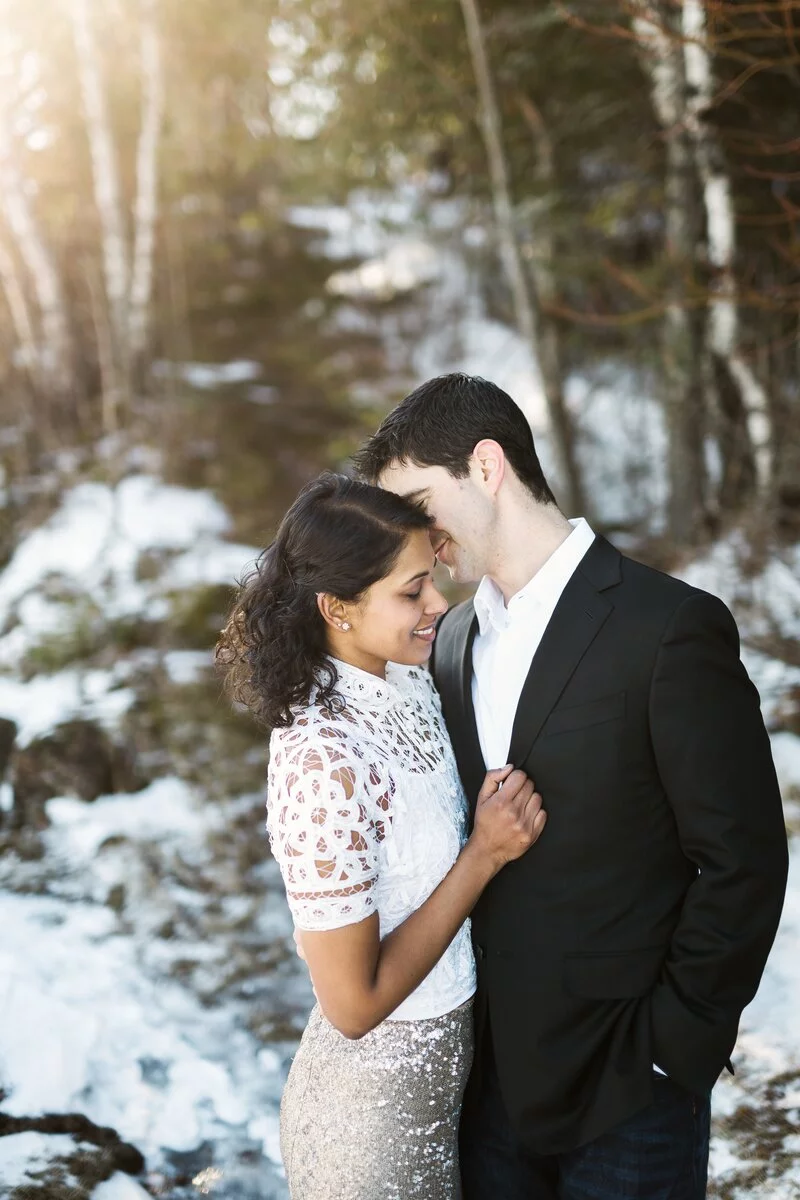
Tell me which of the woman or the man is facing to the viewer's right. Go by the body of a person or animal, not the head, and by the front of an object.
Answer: the woman

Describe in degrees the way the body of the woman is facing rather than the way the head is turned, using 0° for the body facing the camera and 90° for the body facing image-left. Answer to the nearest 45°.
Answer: approximately 270°

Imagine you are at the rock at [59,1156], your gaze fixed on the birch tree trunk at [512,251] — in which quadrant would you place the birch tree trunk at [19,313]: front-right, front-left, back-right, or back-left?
front-left

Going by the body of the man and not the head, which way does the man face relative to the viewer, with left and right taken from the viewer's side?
facing the viewer and to the left of the viewer

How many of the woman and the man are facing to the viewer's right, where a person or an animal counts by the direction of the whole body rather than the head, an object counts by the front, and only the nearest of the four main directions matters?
1

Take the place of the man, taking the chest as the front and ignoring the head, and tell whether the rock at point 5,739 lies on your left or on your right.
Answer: on your right

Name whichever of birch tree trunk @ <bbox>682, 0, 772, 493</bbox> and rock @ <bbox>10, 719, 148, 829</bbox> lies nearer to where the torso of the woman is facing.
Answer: the birch tree trunk
